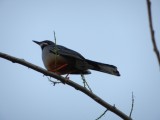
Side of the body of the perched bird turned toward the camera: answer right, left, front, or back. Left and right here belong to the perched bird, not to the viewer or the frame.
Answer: left
